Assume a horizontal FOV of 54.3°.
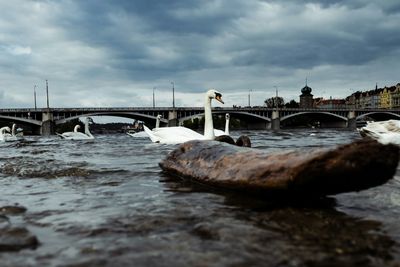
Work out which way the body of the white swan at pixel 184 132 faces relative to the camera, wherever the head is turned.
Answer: to the viewer's right

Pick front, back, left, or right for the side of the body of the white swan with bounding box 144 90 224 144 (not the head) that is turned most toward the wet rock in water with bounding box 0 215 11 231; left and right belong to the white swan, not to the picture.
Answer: right

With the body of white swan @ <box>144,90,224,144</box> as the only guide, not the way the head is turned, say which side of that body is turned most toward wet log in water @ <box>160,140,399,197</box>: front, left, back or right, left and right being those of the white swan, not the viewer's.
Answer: right

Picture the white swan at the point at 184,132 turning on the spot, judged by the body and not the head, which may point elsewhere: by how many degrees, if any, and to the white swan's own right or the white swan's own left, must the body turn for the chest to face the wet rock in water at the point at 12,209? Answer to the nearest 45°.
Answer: approximately 90° to the white swan's own right

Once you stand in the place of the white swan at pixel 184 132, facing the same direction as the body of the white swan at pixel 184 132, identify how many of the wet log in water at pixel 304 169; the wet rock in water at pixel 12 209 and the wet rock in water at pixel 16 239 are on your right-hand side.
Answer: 3
